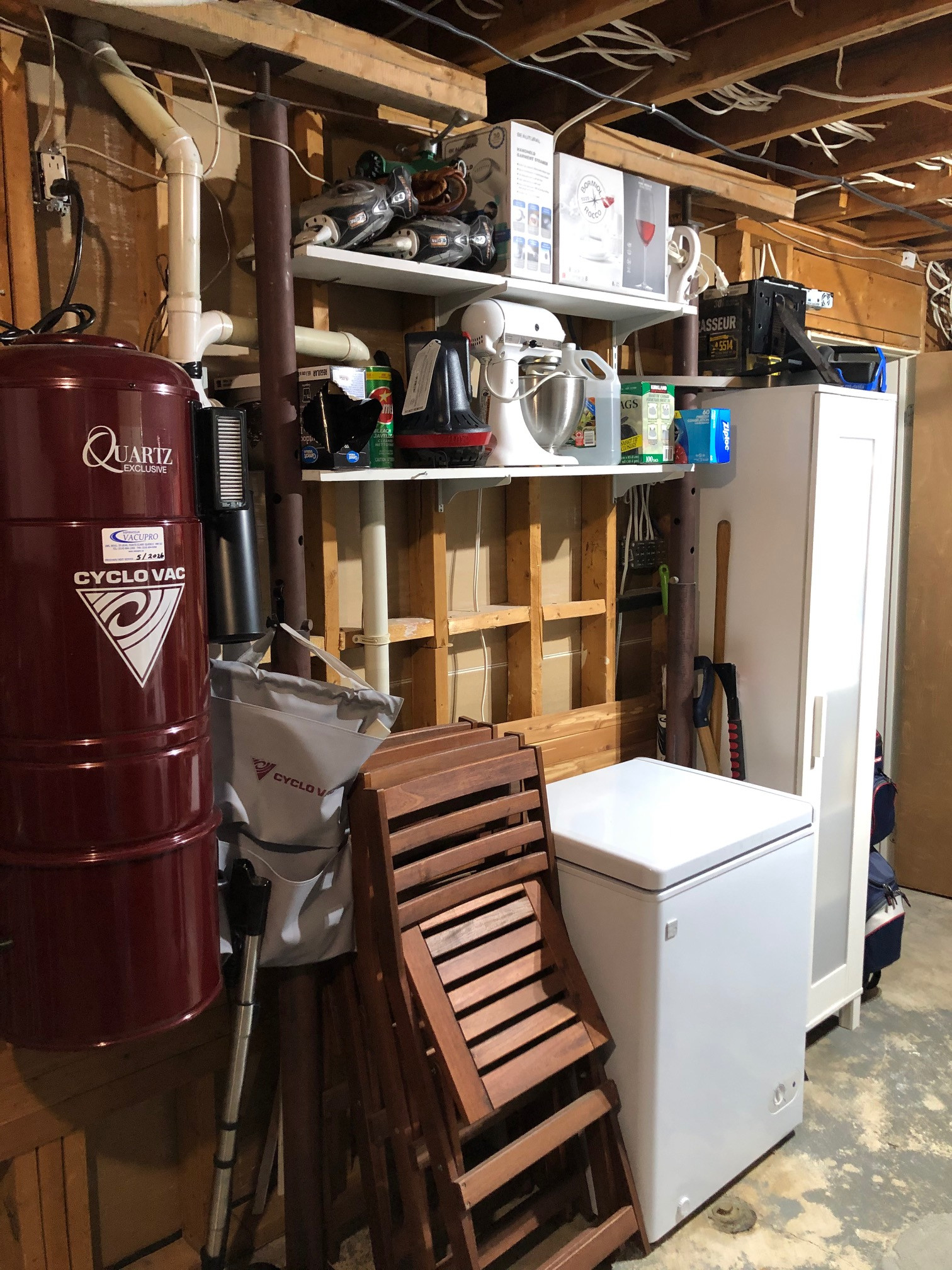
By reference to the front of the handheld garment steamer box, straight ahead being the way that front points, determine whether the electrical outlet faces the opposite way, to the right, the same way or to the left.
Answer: to the left

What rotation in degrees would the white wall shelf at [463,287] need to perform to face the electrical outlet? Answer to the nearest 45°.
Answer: approximately 90° to its right

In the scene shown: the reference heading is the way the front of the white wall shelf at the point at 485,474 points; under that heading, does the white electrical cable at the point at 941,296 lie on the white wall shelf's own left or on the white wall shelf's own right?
on the white wall shelf's own left

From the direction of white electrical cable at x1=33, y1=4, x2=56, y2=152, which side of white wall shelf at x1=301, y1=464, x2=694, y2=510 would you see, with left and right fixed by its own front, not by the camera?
right
